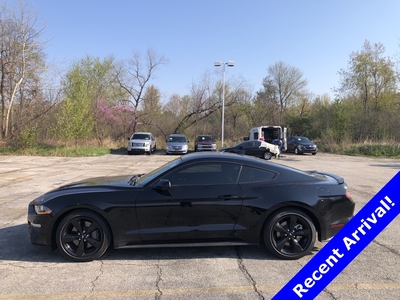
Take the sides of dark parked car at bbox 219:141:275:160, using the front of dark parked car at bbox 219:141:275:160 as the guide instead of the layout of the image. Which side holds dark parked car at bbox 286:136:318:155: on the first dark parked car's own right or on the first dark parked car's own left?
on the first dark parked car's own right

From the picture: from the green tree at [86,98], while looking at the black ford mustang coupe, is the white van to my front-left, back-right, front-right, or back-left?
front-left

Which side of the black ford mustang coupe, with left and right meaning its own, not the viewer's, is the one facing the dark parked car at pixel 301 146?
right

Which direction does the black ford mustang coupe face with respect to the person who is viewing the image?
facing to the left of the viewer

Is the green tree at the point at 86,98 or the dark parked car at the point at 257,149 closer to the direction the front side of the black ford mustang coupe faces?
the green tree

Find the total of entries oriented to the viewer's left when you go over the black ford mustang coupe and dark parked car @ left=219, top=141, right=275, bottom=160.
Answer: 2

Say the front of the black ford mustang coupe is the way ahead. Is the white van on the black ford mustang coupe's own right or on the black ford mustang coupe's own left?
on the black ford mustang coupe's own right

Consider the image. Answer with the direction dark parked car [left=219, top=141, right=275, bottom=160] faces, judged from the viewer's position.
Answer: facing to the left of the viewer

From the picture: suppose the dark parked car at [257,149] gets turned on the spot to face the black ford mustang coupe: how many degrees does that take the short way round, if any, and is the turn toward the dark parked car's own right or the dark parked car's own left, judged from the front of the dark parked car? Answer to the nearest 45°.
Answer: approximately 90° to the dark parked car's own left

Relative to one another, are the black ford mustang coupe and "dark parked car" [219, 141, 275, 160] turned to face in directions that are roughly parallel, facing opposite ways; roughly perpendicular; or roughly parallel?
roughly parallel

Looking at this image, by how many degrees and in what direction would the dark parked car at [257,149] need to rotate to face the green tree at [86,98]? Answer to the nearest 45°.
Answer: approximately 45° to its right

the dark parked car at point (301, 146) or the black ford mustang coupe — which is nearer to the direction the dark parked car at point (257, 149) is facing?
the black ford mustang coupe
